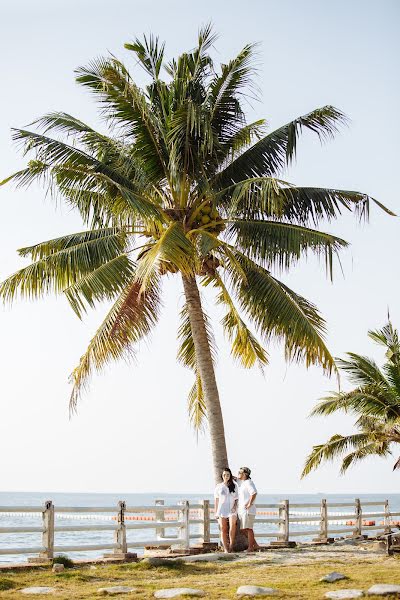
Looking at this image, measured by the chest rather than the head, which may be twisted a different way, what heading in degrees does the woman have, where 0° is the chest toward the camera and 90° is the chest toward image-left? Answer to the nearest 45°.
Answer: approximately 0°

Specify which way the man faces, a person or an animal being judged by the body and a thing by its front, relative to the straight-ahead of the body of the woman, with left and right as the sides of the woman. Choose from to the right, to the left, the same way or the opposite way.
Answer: to the right

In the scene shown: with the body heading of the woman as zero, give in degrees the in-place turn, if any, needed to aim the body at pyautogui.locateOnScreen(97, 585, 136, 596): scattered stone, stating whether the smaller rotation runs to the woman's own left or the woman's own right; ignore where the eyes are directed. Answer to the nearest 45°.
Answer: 0° — they already face it

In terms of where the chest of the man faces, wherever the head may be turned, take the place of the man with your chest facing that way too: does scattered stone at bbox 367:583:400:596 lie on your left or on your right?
on your left

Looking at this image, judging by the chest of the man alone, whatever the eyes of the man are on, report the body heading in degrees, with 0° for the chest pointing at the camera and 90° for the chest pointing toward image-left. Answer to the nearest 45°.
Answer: approximately 90°
